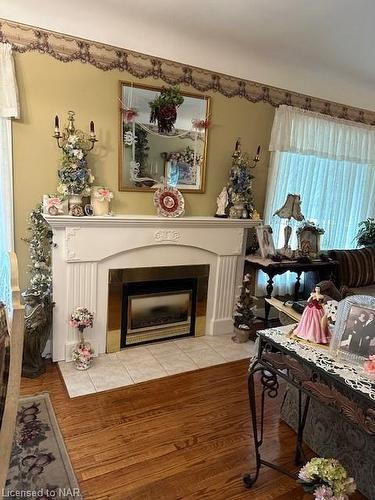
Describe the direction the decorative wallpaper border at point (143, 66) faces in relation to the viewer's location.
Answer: facing the viewer and to the right of the viewer

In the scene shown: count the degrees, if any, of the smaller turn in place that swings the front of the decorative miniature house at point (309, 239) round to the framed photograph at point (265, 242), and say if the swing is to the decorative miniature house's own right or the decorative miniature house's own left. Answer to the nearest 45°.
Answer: approximately 45° to the decorative miniature house's own right

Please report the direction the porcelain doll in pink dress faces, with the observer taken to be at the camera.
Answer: facing the viewer and to the left of the viewer

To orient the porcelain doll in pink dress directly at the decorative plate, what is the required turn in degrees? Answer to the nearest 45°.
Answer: approximately 90° to its right

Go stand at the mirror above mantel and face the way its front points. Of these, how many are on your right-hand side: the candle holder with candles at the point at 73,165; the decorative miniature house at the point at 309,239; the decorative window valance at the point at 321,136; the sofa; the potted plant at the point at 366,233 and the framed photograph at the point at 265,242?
1

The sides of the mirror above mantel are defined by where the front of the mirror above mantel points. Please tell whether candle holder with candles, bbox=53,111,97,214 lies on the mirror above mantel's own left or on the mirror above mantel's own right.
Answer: on the mirror above mantel's own right

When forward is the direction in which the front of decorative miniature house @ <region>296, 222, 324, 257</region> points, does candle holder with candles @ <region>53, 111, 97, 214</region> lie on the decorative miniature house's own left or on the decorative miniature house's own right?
on the decorative miniature house's own right

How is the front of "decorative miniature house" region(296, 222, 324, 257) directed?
toward the camera

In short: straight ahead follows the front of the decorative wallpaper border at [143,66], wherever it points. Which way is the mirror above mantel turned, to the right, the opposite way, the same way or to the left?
the same way

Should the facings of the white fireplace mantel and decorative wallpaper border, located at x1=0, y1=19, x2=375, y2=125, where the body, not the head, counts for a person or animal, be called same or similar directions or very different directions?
same or similar directions

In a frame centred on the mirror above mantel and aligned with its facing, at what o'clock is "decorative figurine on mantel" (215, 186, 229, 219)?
The decorative figurine on mantel is roughly at 10 o'clock from the mirror above mantel.

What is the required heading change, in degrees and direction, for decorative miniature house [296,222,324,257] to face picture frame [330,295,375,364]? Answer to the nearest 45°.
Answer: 0° — it already faces it

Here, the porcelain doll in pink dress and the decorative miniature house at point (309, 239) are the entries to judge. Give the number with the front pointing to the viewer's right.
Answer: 0

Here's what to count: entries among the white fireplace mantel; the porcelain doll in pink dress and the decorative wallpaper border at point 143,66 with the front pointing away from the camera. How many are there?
0
